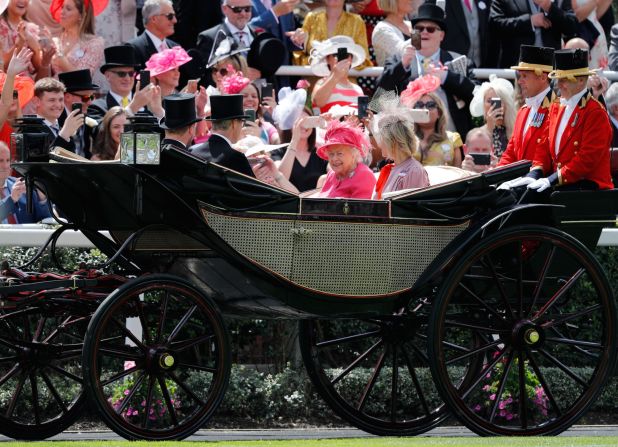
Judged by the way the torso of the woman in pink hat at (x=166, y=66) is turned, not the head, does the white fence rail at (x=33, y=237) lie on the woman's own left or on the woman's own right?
on the woman's own right

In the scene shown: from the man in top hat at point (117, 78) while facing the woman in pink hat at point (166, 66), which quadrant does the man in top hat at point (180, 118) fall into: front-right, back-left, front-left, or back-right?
front-right

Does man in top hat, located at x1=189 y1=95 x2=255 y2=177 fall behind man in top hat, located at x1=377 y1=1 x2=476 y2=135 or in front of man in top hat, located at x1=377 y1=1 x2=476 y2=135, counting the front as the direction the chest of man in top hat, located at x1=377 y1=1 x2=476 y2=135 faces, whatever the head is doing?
in front

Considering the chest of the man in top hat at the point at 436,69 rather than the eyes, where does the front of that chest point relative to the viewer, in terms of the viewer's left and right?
facing the viewer

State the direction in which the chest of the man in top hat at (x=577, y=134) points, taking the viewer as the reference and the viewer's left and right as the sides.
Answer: facing the viewer and to the left of the viewer

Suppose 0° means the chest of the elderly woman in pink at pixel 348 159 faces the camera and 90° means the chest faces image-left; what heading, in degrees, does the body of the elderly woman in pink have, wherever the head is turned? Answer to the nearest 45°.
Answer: approximately 45°

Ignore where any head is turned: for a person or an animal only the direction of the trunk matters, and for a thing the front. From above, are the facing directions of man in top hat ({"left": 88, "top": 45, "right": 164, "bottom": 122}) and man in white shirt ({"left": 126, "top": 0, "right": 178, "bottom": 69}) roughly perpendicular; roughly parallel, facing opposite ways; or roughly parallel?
roughly parallel

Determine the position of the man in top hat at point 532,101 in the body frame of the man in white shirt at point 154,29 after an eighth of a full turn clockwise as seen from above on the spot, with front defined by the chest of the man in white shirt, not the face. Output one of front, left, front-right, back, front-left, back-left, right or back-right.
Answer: front-left

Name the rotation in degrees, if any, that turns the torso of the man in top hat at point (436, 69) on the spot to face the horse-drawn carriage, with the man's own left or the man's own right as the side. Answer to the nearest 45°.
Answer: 0° — they already face it

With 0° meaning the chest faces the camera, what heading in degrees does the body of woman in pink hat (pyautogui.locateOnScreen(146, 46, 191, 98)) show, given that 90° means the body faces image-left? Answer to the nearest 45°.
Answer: approximately 315°

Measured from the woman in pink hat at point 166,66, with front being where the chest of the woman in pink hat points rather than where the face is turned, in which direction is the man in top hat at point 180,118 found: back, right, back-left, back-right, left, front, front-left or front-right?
front-right

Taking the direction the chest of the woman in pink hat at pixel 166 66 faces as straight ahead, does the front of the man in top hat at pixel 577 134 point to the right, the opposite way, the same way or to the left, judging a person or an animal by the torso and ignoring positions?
to the right

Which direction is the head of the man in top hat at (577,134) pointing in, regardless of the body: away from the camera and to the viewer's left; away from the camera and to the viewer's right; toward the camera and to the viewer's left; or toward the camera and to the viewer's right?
toward the camera and to the viewer's left

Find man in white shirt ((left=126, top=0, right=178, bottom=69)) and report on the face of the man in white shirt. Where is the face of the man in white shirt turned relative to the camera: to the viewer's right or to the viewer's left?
to the viewer's right

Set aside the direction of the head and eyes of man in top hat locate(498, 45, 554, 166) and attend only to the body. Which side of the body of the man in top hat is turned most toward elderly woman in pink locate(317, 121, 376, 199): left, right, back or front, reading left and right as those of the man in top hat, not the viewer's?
front

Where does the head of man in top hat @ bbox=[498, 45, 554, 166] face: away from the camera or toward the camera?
toward the camera

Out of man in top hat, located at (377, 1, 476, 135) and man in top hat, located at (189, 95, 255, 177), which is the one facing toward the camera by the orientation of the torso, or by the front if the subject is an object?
man in top hat, located at (377, 1, 476, 135)
